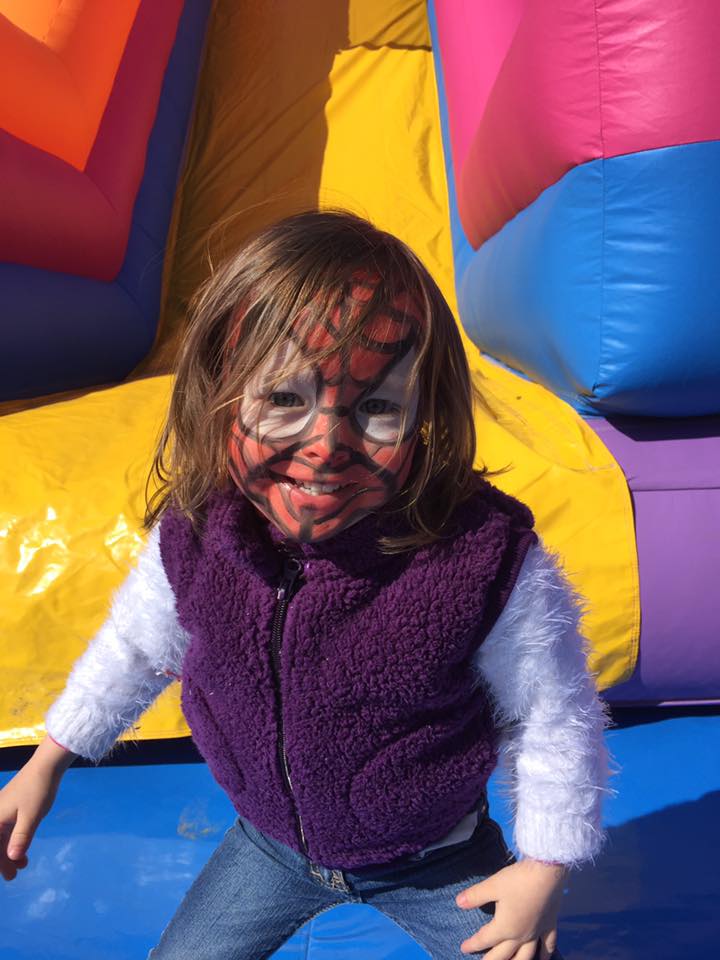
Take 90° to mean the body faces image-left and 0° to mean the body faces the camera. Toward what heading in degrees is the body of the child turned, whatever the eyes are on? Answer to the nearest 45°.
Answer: approximately 0°

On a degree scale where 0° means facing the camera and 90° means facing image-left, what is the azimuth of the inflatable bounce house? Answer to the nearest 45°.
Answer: approximately 0°
